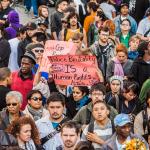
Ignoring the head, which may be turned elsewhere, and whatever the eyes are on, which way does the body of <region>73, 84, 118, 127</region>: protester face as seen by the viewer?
toward the camera

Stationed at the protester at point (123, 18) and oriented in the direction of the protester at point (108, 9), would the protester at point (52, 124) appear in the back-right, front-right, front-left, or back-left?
back-left

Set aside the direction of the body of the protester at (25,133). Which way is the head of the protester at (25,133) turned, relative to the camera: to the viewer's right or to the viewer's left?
to the viewer's right

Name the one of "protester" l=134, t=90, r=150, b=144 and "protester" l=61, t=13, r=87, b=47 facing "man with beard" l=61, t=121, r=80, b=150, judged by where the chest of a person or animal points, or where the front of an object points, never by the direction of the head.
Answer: "protester" l=61, t=13, r=87, b=47

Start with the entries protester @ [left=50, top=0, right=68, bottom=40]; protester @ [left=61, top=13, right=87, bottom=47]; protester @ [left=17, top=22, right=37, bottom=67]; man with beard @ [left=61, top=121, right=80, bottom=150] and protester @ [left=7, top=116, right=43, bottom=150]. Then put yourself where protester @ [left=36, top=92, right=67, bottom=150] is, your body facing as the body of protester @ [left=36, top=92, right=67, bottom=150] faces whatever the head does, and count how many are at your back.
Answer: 3

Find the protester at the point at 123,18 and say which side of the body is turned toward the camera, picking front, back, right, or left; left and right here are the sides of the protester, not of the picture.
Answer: front

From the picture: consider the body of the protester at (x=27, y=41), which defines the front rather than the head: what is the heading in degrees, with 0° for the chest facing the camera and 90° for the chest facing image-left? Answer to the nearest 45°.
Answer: approximately 315°

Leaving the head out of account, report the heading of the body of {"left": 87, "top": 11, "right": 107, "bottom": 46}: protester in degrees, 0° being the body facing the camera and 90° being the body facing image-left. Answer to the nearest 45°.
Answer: approximately 315°

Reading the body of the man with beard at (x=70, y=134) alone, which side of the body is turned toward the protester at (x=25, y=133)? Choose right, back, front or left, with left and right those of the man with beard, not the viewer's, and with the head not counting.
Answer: right

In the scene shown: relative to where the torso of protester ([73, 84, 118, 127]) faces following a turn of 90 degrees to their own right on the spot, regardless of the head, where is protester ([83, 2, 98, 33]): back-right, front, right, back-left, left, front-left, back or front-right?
right
